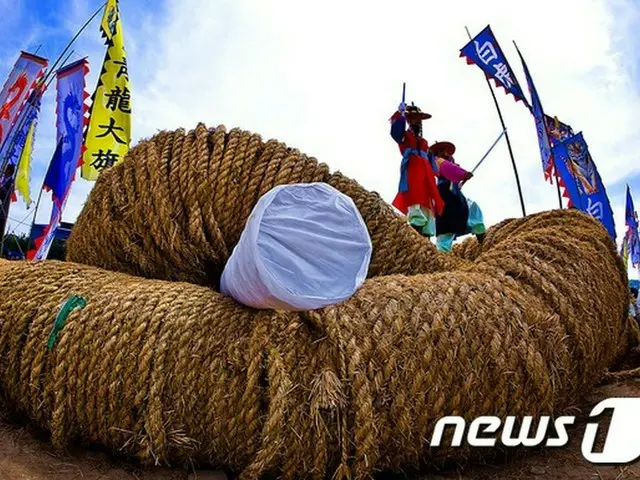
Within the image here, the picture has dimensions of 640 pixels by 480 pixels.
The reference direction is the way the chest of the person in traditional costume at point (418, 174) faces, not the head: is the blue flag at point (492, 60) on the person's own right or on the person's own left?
on the person's own left

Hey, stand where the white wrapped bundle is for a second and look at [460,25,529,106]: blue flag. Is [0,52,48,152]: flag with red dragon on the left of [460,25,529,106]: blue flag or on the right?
left

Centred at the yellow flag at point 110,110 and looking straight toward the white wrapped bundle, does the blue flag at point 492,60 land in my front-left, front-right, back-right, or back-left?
front-left

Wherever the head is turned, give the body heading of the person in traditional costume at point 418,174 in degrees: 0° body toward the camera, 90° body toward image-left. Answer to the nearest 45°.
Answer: approximately 315°
